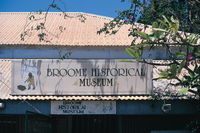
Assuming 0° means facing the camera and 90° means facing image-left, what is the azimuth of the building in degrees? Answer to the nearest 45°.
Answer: approximately 0°
